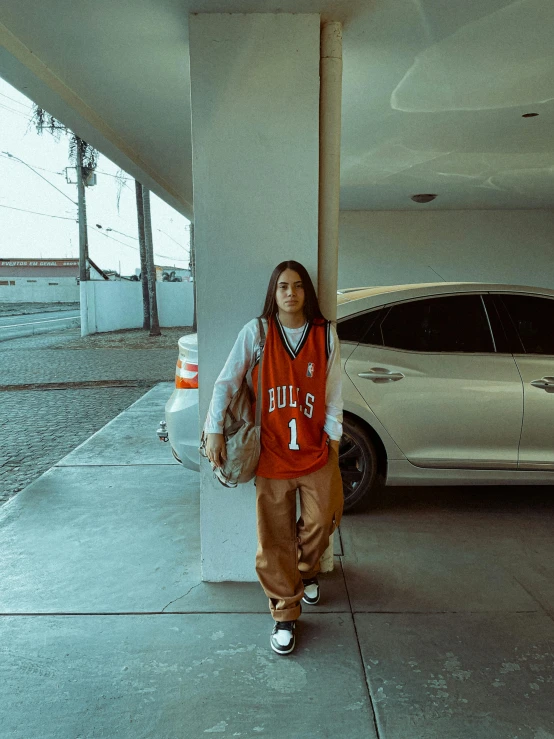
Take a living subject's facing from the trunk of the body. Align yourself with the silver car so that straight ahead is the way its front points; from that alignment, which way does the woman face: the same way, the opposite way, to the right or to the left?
to the right

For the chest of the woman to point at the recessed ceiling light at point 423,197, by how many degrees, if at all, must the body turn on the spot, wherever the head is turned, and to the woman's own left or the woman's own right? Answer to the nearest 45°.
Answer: approximately 180°

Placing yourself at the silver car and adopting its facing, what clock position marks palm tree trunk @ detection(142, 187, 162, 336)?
The palm tree trunk is roughly at 8 o'clock from the silver car.

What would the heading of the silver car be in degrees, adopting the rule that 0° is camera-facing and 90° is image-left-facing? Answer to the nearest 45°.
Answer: approximately 270°

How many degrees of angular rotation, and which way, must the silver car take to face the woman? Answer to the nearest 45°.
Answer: approximately 135° to its right

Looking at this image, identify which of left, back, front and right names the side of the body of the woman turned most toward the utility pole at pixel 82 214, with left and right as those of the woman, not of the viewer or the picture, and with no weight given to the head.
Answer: back

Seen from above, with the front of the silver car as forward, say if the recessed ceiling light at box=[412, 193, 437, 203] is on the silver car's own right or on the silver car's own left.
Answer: on the silver car's own left

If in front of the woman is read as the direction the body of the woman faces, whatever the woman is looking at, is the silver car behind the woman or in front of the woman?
behind

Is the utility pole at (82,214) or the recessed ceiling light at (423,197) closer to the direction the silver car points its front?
the recessed ceiling light

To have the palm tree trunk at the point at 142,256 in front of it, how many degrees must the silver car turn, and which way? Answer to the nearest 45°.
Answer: approximately 135° to its left

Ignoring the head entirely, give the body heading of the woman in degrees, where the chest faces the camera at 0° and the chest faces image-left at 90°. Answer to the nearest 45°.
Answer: approximately 0°

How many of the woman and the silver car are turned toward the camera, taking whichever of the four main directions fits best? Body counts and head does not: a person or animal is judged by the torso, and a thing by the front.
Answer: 1
